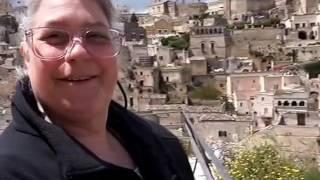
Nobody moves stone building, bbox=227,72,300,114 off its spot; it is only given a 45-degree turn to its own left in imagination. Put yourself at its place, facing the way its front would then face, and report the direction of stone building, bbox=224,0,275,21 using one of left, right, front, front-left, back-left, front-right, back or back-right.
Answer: back-left

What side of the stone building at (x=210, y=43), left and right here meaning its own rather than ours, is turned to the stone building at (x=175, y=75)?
front

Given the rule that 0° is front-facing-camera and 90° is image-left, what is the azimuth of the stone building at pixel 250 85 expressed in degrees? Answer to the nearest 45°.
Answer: approximately 0°

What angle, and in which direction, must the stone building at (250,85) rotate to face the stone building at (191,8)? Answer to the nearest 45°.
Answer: approximately 180°

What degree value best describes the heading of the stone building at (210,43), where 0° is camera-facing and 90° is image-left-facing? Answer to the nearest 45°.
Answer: approximately 0°

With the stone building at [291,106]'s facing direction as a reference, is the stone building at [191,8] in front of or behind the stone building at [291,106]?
behind

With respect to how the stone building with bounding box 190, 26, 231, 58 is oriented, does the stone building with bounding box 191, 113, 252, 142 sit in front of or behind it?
in front

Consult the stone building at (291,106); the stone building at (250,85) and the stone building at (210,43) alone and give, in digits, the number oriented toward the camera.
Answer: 3

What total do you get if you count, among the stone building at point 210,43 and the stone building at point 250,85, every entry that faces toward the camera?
2

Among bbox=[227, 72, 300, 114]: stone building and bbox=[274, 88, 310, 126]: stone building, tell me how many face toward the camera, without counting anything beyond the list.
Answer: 2

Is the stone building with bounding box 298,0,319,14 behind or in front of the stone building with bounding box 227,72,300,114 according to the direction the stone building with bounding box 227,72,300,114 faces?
behind
